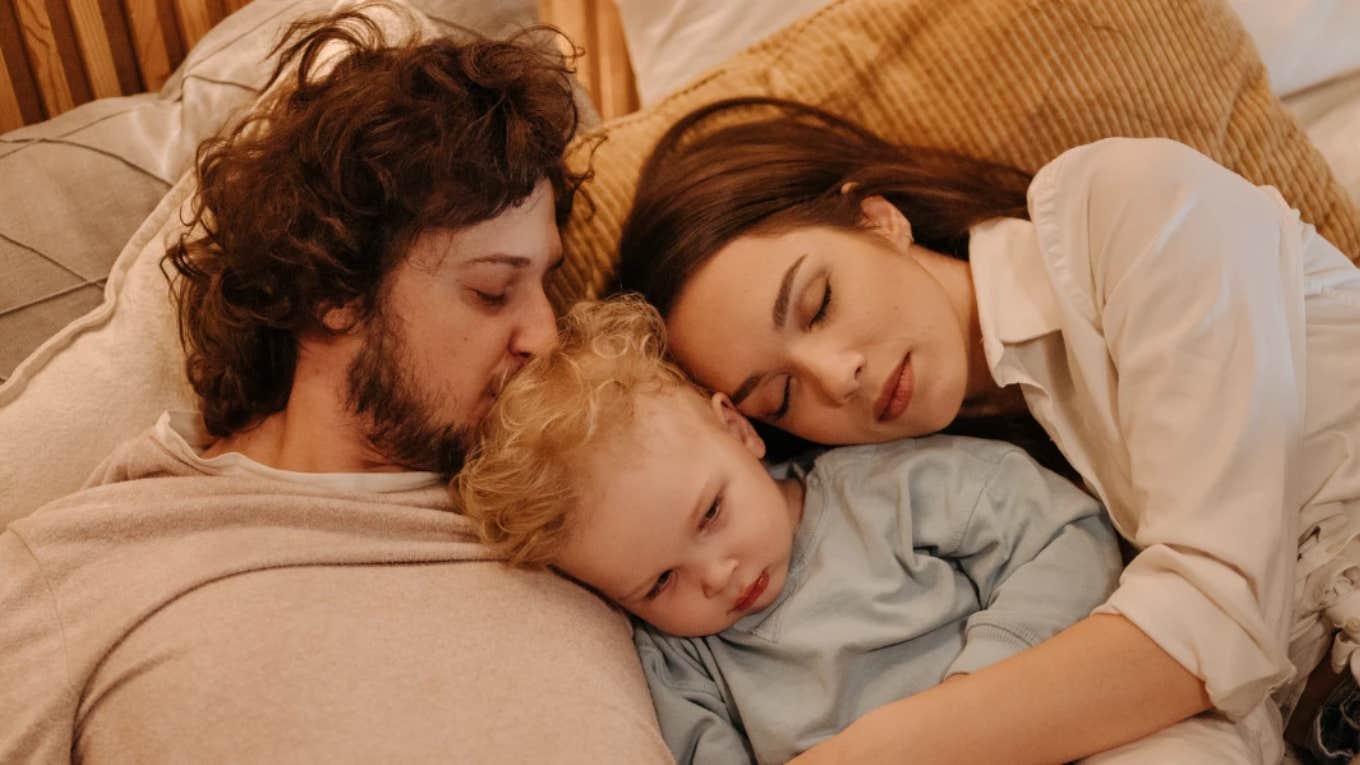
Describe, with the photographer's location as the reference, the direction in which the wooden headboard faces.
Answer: facing the viewer

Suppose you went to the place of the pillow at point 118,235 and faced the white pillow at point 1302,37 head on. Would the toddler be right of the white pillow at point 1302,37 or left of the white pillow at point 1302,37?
right

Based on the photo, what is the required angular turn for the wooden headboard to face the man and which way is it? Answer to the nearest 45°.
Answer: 0° — it already faces them

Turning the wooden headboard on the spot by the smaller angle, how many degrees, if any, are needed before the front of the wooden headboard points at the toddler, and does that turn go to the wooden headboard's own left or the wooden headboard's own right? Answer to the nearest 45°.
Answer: approximately 45° to the wooden headboard's own left

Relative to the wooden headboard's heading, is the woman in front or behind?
in front

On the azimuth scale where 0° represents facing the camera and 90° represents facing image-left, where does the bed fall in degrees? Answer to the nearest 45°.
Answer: approximately 0°
